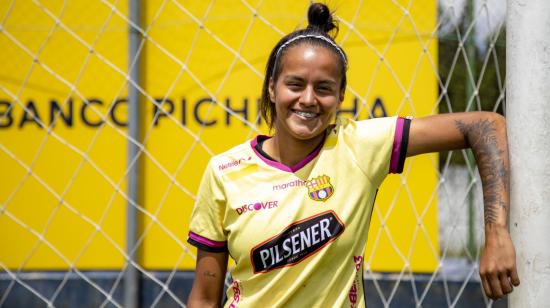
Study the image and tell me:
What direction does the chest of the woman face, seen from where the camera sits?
toward the camera

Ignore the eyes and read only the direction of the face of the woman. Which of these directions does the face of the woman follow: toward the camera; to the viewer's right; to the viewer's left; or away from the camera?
toward the camera
